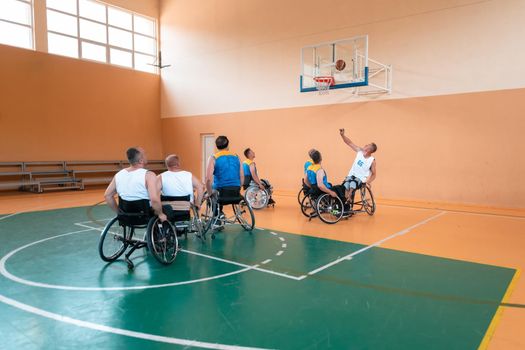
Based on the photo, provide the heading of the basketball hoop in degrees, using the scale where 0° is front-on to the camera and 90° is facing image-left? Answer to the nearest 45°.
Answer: approximately 45°

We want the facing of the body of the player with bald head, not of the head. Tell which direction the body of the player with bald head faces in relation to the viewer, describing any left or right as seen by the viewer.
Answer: facing away from the viewer

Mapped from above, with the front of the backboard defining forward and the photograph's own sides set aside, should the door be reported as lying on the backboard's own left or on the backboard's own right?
on the backboard's own right

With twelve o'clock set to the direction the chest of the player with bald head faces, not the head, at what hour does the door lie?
The door is roughly at 12 o'clock from the player with bald head.

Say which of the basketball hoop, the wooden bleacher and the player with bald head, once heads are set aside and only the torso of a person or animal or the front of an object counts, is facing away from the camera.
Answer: the player with bald head

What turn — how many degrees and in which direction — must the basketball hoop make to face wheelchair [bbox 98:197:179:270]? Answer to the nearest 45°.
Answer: approximately 45° to its left

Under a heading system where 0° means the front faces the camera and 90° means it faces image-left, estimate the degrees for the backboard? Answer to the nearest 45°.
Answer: approximately 45°

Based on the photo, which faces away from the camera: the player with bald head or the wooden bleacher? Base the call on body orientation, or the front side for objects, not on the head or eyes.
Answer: the player with bald head

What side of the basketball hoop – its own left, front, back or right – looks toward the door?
right
